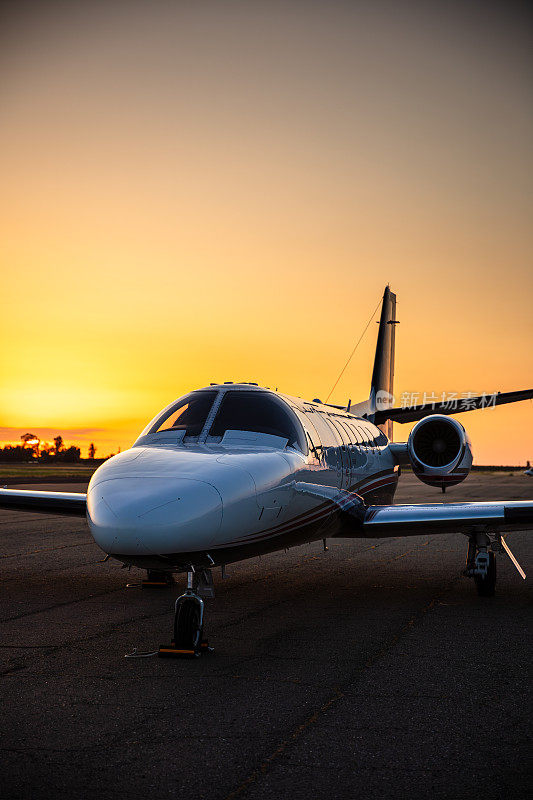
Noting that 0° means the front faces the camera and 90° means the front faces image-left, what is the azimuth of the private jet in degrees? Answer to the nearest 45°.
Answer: approximately 45°

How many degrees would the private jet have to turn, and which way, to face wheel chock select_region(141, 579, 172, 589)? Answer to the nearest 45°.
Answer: approximately 90° to its right

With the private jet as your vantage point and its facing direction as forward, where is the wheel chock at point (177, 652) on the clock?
The wheel chock is roughly at 11 o'clock from the private jet.
